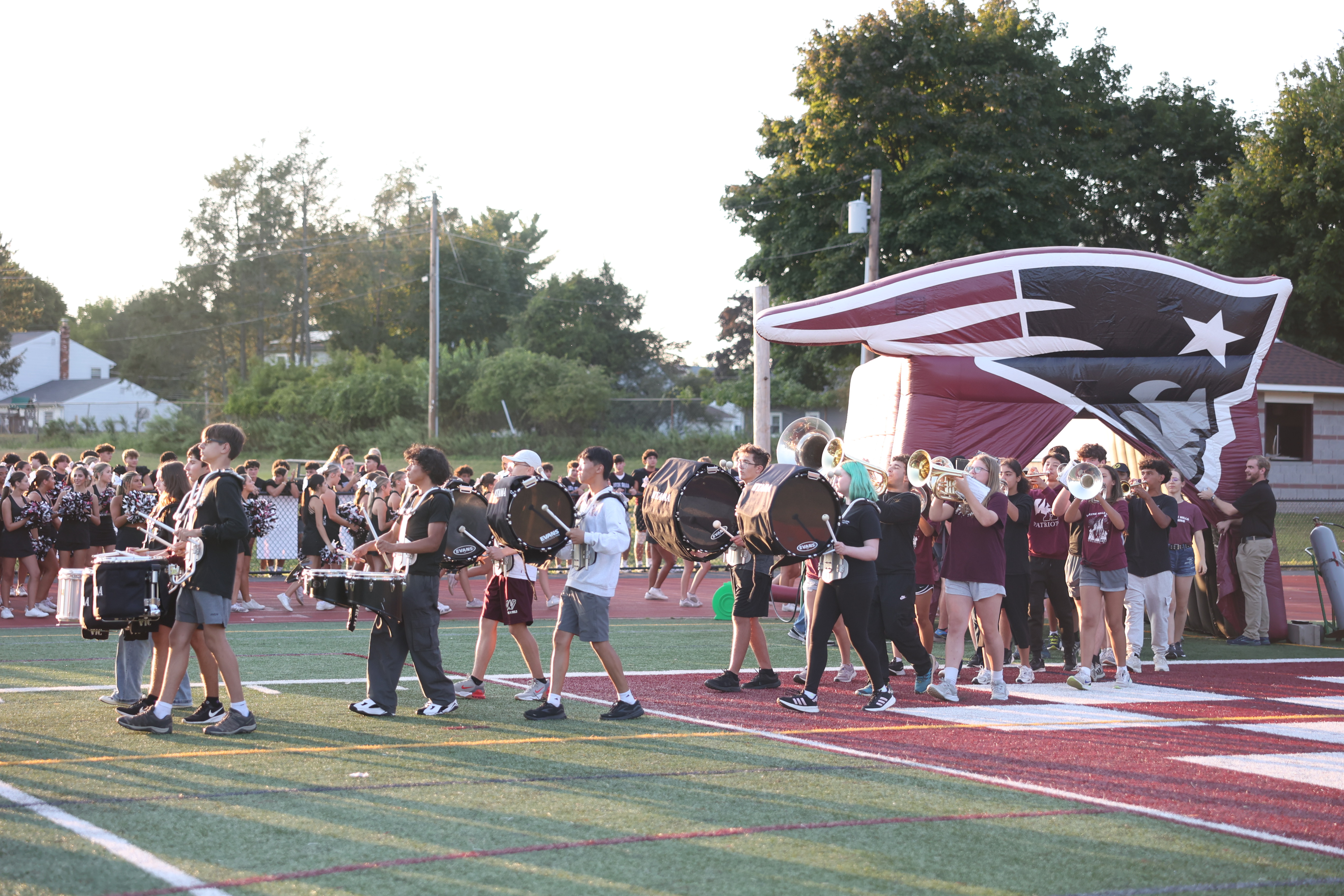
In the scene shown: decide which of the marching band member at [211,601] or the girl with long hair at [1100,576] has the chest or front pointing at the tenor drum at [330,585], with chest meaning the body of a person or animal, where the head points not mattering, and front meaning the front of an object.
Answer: the girl with long hair

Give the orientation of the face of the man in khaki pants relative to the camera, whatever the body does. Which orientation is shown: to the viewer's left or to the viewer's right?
to the viewer's left

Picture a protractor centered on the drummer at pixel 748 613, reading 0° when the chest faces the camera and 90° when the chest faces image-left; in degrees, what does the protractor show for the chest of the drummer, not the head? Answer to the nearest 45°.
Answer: approximately 90°

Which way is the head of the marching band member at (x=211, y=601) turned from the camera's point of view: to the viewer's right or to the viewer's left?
to the viewer's left

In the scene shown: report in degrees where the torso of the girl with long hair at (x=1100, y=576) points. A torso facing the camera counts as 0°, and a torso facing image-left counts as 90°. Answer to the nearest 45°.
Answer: approximately 45°

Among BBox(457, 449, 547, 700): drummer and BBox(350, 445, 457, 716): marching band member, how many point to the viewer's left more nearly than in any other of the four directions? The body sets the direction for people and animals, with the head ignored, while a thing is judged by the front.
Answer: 2

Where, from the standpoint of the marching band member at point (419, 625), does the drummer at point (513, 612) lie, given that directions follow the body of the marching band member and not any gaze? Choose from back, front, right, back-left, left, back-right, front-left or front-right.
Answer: back-right

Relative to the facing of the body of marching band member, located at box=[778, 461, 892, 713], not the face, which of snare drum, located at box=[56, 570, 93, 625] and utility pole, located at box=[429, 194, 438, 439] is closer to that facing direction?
the snare drum

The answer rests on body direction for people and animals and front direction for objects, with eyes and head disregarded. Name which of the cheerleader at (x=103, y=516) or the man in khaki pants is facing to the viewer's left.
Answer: the man in khaki pants

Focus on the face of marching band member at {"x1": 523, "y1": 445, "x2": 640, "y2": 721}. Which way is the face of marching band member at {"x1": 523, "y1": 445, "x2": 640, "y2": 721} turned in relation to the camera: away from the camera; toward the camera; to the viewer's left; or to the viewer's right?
to the viewer's left
